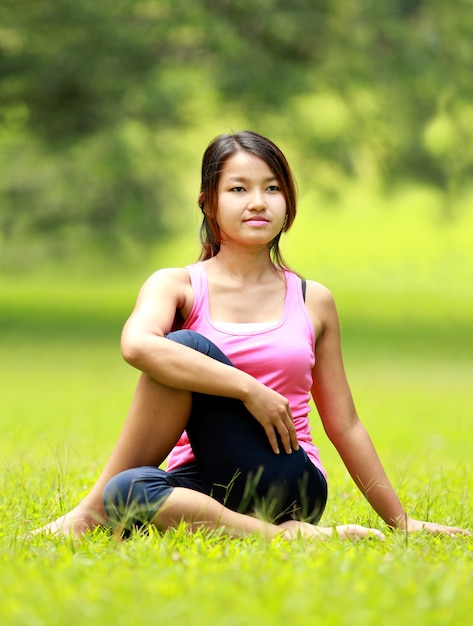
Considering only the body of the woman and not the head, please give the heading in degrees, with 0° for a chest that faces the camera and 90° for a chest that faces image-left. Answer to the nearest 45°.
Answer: approximately 0°
